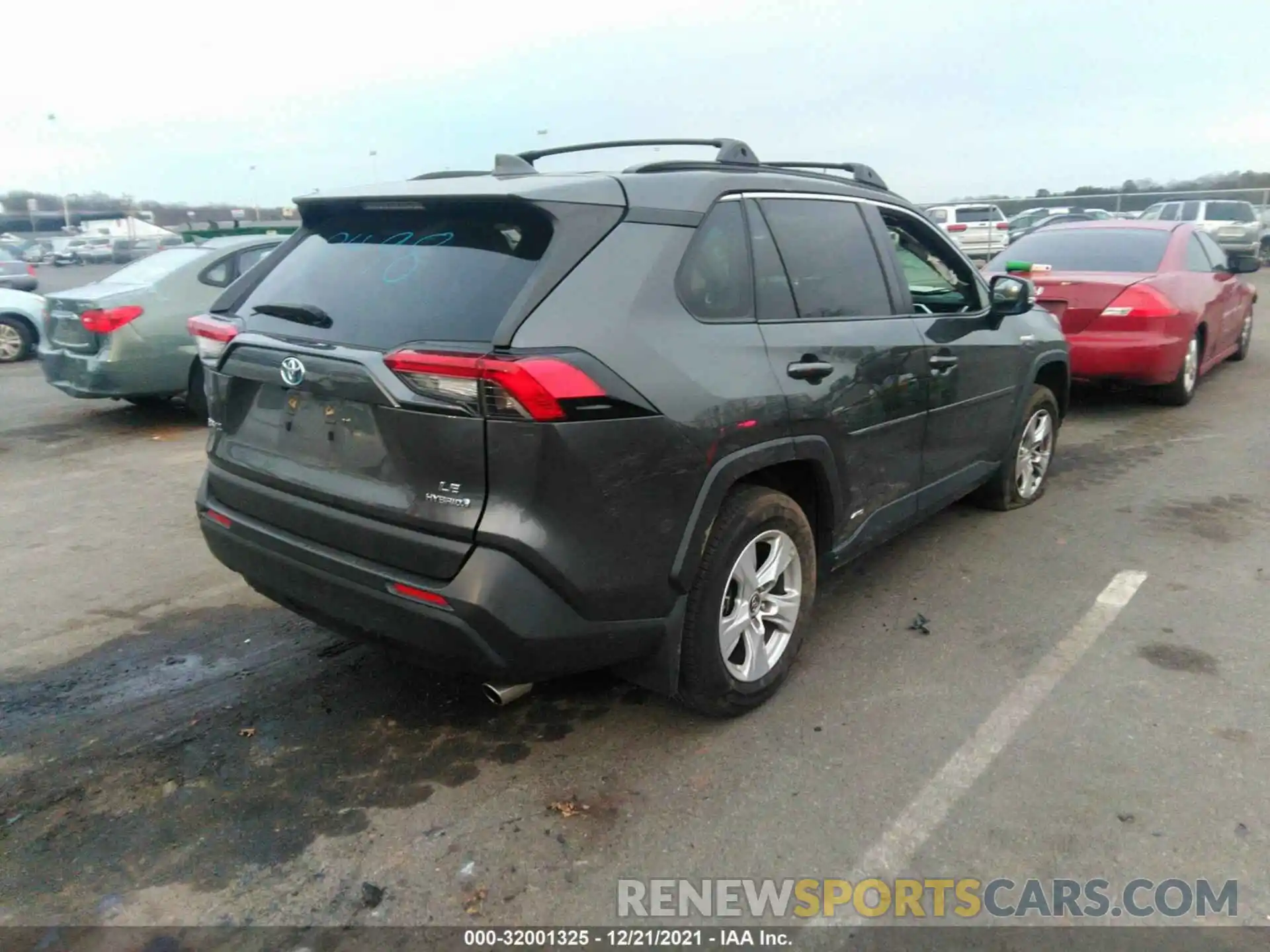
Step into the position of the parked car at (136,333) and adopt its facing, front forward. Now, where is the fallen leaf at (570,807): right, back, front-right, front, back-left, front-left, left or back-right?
back-right

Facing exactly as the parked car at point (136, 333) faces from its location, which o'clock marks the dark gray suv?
The dark gray suv is roughly at 4 o'clock from the parked car.

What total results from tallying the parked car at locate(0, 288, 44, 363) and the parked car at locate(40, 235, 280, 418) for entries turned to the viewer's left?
0

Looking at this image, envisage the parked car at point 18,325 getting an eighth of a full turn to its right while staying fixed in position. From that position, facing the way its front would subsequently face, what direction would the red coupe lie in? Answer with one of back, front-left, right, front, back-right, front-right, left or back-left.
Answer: front

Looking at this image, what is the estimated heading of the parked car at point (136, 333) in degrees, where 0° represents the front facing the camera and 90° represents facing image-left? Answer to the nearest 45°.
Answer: approximately 225°

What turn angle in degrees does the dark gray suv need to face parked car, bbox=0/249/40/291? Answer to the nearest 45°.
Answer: approximately 90° to its left

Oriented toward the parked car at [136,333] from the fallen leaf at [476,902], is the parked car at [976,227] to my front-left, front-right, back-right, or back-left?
front-right

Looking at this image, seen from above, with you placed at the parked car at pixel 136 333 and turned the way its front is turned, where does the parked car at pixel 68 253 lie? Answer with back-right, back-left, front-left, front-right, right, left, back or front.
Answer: front-left

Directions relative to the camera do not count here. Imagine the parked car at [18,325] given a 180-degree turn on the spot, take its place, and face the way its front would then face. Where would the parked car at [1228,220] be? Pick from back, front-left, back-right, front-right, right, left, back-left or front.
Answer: back

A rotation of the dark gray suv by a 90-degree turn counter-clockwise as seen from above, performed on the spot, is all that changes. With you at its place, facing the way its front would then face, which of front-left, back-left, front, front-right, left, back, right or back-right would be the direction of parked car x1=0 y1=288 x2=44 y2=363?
front

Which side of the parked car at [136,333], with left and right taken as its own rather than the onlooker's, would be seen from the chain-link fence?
front

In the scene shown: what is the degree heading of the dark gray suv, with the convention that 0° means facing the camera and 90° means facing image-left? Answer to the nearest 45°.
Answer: approximately 225°

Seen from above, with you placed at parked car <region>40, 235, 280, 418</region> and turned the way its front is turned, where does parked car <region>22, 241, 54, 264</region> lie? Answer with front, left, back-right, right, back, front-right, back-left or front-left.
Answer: front-left
